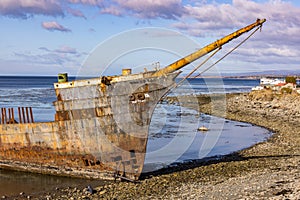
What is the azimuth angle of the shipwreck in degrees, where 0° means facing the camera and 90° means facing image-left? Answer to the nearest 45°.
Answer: approximately 270°
